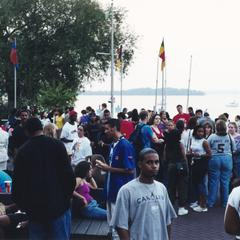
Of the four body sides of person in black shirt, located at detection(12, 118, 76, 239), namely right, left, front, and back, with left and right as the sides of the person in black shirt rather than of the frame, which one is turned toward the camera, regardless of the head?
back

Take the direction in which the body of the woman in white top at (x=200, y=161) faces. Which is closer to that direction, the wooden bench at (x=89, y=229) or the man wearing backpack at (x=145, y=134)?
the wooden bench

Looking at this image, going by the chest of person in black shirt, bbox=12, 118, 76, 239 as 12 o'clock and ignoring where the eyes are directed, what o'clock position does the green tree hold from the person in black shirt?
The green tree is roughly at 12 o'clock from the person in black shirt.

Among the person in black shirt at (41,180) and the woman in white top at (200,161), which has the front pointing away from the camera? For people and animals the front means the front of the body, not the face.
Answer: the person in black shirt

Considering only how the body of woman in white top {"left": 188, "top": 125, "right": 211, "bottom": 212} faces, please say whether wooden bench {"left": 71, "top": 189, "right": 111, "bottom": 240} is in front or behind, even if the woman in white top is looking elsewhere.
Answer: in front

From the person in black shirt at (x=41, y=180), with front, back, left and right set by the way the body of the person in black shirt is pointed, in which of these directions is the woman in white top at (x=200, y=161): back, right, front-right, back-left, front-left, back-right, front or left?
front-right

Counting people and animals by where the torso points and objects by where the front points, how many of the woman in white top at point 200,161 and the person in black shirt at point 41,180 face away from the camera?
1

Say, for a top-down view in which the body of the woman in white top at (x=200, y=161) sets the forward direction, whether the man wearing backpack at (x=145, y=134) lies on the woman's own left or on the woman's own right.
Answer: on the woman's own right

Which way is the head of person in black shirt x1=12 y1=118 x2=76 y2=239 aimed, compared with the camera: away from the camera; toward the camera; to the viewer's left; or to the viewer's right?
away from the camera

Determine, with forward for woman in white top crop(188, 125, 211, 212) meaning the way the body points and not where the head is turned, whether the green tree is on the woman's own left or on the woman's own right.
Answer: on the woman's own right

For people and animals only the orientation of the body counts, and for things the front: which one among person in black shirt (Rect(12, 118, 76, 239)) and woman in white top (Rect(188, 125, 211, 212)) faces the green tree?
the person in black shirt

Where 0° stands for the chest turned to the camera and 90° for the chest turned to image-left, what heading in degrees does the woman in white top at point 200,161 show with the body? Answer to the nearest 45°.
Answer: approximately 45°

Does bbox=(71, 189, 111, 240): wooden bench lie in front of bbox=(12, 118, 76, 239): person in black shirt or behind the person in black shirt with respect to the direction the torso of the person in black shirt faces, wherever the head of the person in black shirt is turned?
in front

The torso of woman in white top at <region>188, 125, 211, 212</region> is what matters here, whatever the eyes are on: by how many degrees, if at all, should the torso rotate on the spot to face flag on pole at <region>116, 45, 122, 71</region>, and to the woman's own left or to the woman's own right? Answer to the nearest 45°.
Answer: approximately 135° to the woman's own right
